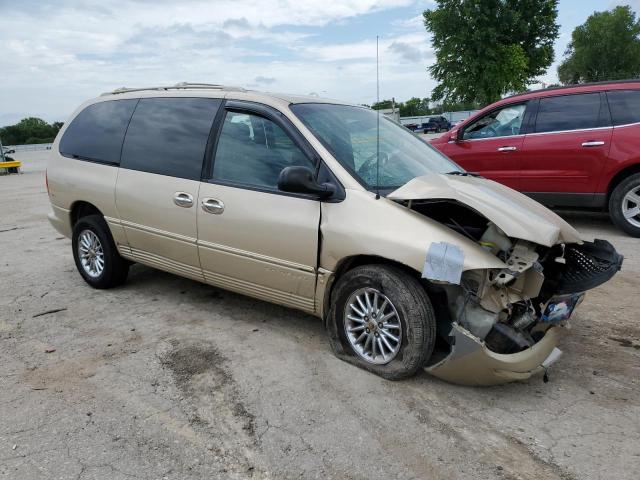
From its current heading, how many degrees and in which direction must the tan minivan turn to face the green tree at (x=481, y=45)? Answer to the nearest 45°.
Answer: approximately 135° to its left

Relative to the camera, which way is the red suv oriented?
to the viewer's left

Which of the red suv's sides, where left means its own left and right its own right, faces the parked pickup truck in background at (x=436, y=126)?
right

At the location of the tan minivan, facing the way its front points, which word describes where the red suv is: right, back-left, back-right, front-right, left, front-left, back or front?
left

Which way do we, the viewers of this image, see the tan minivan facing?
facing the viewer and to the right of the viewer

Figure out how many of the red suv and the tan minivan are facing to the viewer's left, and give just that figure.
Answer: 1

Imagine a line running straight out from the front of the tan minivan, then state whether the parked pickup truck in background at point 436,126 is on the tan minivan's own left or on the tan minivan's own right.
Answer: on the tan minivan's own left

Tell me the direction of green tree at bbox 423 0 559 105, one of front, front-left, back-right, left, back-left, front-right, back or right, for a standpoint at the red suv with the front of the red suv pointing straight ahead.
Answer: right

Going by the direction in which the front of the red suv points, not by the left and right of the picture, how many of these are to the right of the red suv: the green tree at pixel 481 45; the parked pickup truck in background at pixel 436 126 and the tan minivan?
2

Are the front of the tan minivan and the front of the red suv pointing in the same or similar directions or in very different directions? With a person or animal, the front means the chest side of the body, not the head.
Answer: very different directions
